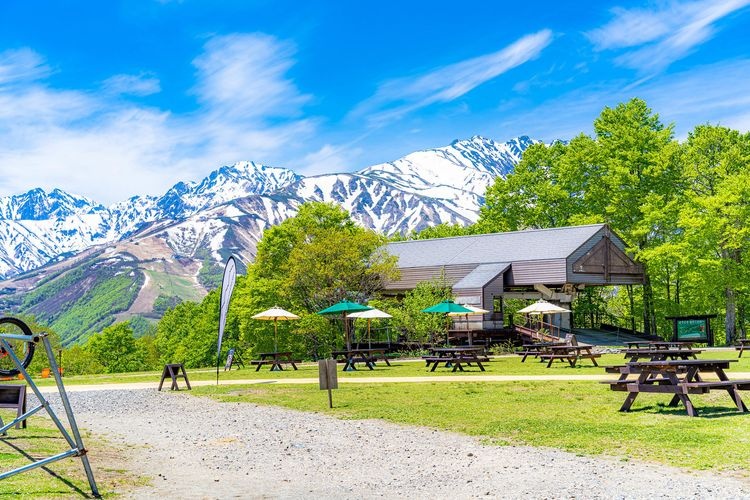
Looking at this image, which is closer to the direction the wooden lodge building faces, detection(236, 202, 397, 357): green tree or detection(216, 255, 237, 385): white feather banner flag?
the white feather banner flag

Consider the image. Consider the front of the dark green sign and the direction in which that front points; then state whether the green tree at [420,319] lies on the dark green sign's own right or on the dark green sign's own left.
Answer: on the dark green sign's own right

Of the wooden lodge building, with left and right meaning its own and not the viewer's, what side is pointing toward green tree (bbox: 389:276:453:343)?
right

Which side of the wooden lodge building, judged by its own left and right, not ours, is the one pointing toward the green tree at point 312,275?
right

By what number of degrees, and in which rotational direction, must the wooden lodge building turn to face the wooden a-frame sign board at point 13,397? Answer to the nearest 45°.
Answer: approximately 45° to its right

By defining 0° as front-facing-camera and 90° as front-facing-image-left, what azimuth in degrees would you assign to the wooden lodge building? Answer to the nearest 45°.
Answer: approximately 315°

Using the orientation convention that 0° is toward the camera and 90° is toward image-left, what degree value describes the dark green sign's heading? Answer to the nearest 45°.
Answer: approximately 0°

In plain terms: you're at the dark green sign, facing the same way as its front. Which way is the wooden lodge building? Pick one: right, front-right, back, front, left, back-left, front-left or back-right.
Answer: back-right

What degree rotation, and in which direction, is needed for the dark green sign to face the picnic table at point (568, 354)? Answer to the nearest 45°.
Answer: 0° — it already faces it

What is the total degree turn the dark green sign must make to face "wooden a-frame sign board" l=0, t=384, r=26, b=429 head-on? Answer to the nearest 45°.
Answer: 0° — it already faces it
